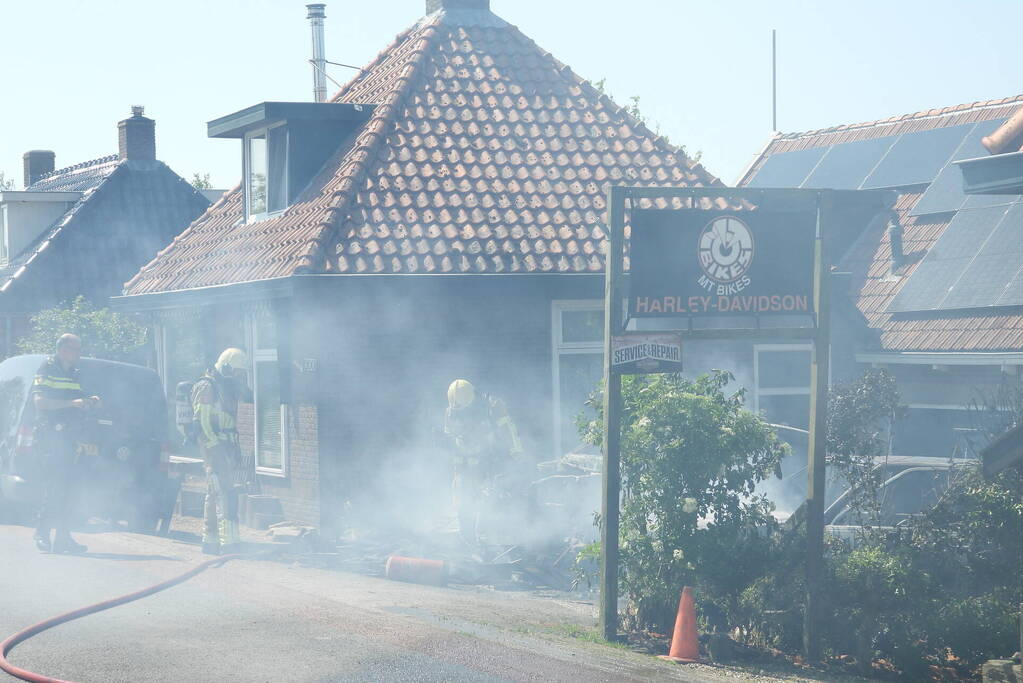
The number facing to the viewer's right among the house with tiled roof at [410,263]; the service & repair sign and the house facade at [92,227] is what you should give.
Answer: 0

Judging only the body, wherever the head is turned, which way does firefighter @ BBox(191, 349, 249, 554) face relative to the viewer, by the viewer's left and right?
facing to the right of the viewer

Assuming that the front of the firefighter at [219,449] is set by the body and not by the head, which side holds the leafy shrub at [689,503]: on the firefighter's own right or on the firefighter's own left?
on the firefighter's own right

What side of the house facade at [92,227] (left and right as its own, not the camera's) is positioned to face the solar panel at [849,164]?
left

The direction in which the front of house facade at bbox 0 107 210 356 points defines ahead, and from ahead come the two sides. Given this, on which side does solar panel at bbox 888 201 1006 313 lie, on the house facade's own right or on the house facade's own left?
on the house facade's own left

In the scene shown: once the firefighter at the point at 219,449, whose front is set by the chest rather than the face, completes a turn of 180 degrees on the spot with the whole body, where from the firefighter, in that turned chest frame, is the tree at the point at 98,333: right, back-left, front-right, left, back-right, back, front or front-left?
right

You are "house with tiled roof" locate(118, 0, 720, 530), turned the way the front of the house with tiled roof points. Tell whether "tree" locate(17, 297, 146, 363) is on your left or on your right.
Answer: on your right

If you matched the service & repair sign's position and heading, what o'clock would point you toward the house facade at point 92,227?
The house facade is roughly at 5 o'clock from the service & repair sign.

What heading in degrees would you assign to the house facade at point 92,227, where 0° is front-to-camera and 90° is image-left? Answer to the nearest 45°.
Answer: approximately 45°

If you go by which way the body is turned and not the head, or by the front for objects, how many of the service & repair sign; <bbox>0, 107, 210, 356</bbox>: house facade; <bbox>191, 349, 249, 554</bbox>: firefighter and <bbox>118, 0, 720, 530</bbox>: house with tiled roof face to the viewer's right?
1

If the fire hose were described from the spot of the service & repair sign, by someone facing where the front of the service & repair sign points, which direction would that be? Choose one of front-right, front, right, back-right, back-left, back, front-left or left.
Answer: right

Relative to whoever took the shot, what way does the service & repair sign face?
facing the viewer

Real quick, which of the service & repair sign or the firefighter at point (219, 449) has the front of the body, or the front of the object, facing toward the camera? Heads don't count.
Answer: the service & repair sign

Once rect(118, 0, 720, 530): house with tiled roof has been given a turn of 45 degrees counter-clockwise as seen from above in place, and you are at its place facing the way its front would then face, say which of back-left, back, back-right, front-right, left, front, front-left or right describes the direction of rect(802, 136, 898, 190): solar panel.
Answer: back-left

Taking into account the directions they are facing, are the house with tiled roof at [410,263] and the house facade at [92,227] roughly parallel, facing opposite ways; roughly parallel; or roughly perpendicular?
roughly parallel

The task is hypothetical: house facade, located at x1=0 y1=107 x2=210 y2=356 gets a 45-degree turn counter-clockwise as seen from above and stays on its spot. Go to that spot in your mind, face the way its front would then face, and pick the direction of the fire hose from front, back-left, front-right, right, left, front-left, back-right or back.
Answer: front

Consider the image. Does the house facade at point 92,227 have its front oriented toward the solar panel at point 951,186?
no

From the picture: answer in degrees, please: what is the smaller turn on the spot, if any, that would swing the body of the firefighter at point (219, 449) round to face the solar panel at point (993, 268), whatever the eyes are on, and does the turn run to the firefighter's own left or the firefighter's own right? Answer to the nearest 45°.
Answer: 0° — they already face it

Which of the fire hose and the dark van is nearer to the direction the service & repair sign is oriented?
the fire hose
